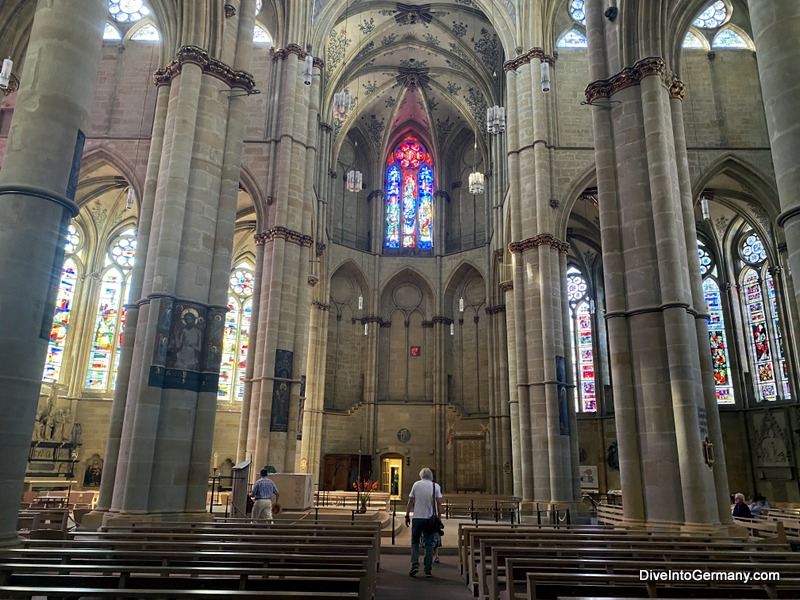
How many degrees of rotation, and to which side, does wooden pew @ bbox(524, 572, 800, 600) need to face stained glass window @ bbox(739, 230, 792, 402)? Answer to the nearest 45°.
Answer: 0° — it already faces it

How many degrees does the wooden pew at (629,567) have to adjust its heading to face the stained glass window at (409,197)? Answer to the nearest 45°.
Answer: approximately 45° to its left

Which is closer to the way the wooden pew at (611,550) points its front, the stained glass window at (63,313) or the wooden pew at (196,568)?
the stained glass window

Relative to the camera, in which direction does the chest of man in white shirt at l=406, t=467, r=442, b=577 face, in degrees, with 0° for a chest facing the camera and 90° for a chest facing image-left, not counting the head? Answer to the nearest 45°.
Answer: approximately 180°

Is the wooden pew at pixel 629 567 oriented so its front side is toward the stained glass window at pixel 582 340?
yes

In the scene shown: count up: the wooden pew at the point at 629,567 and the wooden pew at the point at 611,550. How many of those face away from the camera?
2

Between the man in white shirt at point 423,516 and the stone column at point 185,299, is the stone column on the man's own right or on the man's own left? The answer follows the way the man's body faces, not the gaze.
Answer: on the man's own left

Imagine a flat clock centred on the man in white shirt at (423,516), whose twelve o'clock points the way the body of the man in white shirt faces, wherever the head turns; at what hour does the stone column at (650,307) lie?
The stone column is roughly at 2 o'clock from the man in white shirt.

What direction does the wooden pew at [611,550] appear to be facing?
away from the camera

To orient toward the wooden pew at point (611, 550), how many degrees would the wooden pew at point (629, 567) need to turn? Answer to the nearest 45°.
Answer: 0° — it already faces it

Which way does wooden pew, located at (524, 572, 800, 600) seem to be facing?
away from the camera
